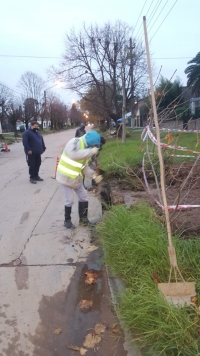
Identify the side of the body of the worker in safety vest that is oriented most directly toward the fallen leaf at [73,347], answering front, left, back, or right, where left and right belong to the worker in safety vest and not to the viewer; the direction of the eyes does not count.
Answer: right

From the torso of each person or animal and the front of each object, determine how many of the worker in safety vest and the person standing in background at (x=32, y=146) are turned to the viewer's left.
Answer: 0

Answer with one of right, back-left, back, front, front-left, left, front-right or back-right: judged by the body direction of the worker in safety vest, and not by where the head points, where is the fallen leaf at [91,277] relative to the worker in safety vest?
right

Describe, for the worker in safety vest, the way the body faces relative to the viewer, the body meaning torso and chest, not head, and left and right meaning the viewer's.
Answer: facing to the right of the viewer

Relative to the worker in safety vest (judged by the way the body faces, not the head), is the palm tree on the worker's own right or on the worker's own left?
on the worker's own left

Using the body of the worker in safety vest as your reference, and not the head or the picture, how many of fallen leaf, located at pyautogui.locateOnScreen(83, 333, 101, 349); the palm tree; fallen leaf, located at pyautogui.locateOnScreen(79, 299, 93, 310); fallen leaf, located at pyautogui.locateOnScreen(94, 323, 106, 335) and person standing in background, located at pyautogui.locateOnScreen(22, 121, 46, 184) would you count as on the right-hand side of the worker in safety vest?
3

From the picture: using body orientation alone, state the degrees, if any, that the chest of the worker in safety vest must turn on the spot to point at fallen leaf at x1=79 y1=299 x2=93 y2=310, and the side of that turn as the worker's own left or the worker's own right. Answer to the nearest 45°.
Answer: approximately 90° to the worker's own right

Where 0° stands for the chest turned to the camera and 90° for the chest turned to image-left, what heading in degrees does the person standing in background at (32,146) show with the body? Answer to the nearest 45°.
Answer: approximately 315°

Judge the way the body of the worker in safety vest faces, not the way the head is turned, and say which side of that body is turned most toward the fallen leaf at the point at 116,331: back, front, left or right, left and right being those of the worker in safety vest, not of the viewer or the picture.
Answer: right

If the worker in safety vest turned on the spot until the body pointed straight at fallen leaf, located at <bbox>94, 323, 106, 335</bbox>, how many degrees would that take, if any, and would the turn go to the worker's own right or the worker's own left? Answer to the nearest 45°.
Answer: approximately 90° to the worker's own right

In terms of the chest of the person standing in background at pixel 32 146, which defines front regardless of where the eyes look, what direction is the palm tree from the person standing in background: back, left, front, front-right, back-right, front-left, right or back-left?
left

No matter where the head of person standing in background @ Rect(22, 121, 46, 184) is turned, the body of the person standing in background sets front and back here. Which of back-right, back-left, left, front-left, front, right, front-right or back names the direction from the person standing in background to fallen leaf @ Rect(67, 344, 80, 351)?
front-right
